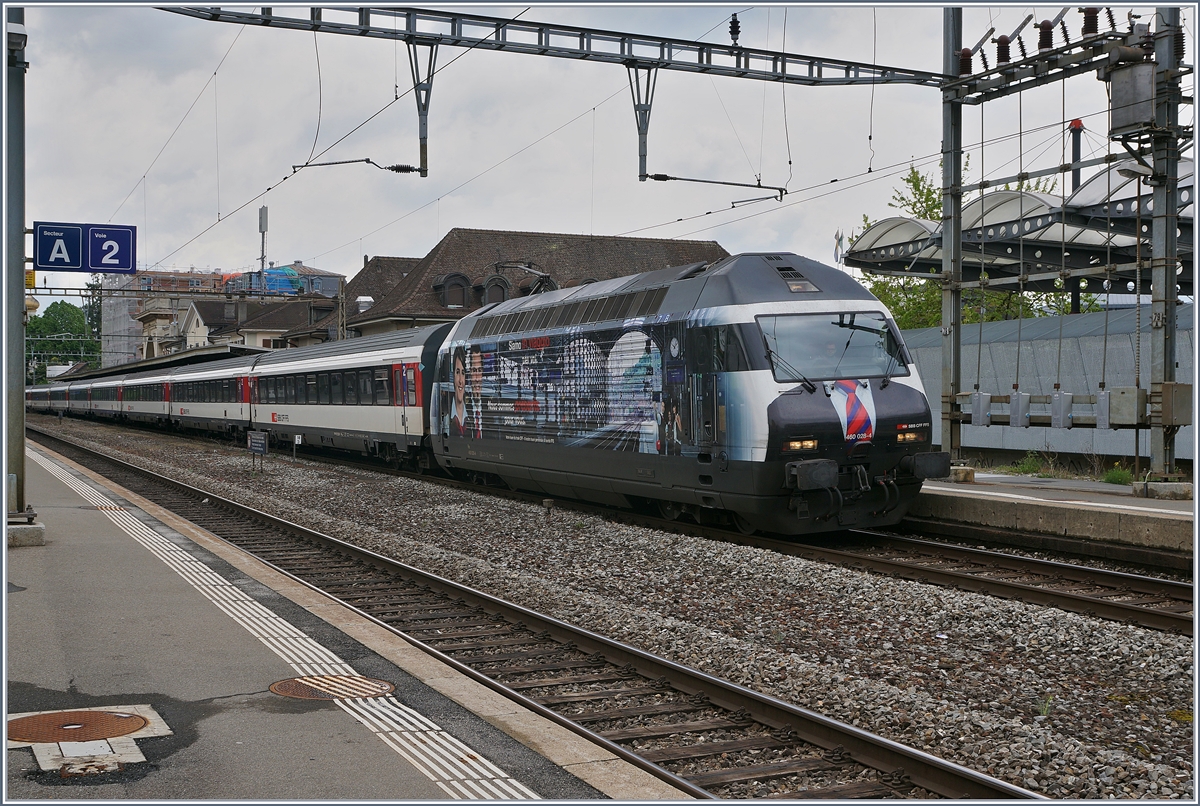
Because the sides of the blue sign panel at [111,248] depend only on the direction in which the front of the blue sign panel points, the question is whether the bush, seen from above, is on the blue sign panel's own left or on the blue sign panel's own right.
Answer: on the blue sign panel's own left

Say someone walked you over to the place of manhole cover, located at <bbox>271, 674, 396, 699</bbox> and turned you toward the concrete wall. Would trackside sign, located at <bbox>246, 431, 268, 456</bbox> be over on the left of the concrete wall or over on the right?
left

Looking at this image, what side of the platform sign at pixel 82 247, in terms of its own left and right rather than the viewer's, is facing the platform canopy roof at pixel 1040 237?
left

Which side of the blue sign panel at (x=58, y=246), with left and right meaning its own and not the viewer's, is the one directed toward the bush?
left

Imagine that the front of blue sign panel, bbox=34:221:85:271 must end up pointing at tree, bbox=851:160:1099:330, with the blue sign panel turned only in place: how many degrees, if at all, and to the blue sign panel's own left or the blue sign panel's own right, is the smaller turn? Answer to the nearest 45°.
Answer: approximately 135° to the blue sign panel's own left

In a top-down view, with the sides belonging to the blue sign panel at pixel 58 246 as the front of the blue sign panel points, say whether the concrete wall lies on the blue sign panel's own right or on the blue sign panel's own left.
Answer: on the blue sign panel's own left

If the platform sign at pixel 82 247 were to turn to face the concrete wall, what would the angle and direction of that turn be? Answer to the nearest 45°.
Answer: approximately 90° to its left

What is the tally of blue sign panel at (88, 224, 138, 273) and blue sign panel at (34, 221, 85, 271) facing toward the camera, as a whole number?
2
